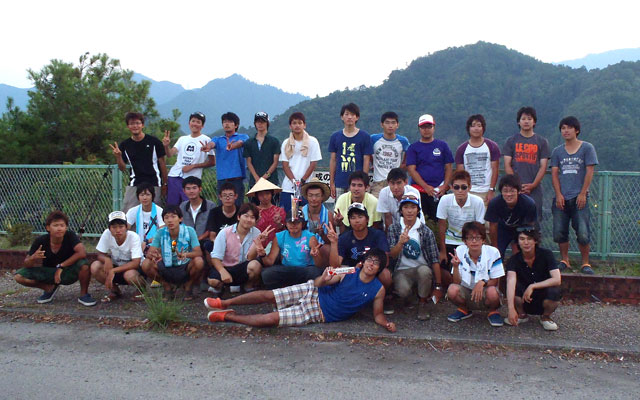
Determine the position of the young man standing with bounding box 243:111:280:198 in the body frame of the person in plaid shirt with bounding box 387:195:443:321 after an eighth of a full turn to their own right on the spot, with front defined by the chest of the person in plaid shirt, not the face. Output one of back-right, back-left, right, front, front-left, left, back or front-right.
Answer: right

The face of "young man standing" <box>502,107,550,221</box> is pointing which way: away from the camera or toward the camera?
toward the camera

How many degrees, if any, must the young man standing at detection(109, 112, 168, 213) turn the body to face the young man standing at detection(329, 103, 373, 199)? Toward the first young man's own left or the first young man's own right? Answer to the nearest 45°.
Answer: approximately 45° to the first young man's own left

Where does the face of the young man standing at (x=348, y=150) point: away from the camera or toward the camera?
toward the camera

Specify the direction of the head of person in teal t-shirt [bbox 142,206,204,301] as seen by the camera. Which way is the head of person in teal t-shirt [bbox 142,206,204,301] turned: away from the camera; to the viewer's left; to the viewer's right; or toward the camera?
toward the camera

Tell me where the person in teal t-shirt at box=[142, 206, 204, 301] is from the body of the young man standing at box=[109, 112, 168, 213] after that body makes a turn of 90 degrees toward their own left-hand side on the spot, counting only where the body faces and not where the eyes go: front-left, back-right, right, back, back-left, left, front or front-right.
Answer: right

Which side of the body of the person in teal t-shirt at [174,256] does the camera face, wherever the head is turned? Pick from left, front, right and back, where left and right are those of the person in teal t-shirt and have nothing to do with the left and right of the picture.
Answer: front

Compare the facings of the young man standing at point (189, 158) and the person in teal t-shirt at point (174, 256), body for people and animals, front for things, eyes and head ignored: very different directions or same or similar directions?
same or similar directions

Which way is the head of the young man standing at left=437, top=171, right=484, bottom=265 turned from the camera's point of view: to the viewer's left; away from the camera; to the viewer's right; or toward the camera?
toward the camera

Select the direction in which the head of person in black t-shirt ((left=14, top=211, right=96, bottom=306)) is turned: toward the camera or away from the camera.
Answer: toward the camera

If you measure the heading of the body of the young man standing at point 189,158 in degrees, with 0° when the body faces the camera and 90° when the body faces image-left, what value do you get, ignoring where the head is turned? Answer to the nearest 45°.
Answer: approximately 0°

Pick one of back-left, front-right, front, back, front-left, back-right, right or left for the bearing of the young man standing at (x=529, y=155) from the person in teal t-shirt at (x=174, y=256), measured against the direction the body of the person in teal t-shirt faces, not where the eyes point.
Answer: left

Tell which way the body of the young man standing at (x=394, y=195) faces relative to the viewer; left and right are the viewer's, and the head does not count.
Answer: facing the viewer

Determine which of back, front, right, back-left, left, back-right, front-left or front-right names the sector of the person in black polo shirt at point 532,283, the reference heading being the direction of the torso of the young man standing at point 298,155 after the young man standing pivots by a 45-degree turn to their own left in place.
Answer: front

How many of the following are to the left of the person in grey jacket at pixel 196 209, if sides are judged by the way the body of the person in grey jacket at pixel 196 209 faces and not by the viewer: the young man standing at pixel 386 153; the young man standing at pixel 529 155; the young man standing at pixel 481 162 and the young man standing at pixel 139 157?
3

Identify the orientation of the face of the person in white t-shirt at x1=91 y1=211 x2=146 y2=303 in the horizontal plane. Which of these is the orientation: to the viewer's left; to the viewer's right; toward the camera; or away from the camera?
toward the camera

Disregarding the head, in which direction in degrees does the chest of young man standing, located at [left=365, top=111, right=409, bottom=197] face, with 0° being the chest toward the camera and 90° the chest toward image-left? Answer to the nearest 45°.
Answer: approximately 0°

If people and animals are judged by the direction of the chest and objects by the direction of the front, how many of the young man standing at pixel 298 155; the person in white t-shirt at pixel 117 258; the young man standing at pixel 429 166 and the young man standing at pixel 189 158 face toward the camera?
4
